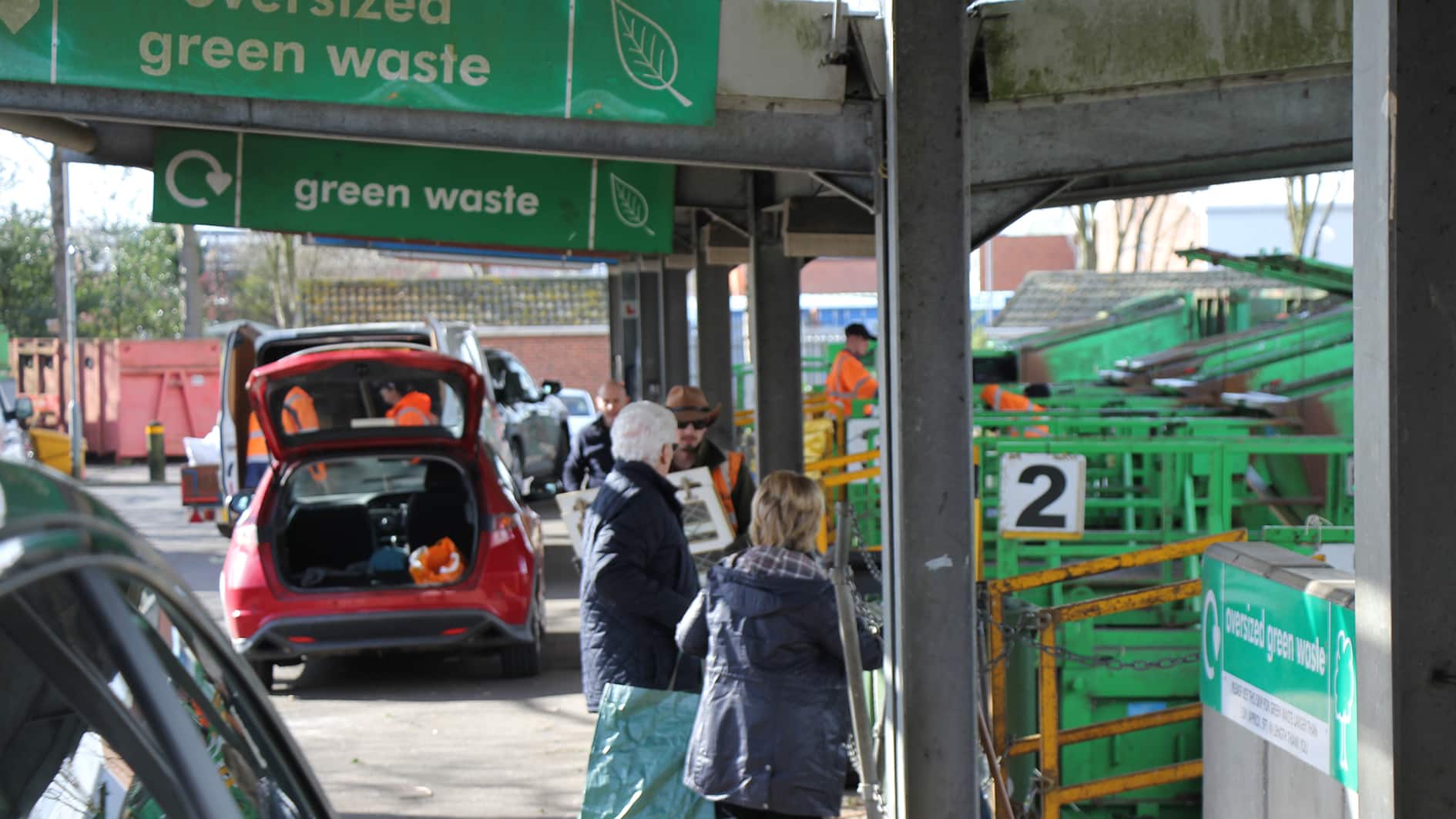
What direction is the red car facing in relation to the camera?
away from the camera

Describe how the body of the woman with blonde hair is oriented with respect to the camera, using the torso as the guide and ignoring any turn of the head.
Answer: away from the camera

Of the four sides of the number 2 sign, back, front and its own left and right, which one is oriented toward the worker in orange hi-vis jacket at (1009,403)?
back

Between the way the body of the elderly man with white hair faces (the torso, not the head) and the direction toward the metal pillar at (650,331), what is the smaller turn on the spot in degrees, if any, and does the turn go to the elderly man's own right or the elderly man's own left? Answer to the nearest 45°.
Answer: approximately 45° to the elderly man's own left

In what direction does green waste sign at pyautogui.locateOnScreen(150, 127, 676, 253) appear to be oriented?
toward the camera

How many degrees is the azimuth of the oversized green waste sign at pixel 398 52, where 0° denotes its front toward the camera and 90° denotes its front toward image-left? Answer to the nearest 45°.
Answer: approximately 0°

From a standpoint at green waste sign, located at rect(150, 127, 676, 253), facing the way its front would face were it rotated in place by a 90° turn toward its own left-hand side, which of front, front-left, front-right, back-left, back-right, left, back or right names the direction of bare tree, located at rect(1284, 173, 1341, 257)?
front-left

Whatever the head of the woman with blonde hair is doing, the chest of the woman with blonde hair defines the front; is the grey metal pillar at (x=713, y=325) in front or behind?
in front

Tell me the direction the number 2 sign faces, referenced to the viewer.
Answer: facing the viewer

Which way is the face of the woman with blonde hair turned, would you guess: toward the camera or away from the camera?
away from the camera

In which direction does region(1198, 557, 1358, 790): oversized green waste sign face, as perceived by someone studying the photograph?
facing the viewer and to the left of the viewer

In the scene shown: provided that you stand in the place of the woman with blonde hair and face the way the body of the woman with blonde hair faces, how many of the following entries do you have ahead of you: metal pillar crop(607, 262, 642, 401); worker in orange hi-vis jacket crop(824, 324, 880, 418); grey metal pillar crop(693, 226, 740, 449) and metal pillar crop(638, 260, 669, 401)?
4

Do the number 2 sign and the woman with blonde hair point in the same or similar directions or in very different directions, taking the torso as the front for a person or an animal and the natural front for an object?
very different directions

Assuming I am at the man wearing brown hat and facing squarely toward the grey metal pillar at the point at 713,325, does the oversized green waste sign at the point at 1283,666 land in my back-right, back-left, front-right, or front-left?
back-right
